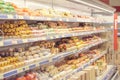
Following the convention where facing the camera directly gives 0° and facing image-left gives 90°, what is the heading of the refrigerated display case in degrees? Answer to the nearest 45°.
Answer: approximately 315°
